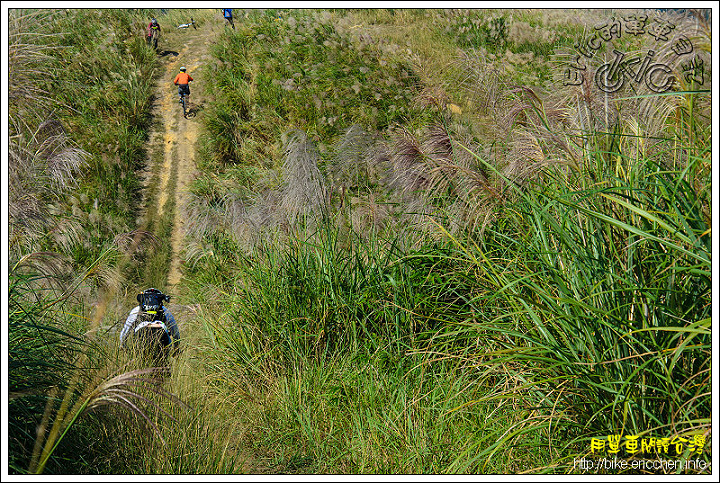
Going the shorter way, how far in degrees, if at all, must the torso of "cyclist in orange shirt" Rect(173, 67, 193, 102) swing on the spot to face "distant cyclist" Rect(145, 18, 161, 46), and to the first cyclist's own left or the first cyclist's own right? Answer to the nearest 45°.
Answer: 0° — they already face them

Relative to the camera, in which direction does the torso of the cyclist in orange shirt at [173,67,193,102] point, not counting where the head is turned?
away from the camera

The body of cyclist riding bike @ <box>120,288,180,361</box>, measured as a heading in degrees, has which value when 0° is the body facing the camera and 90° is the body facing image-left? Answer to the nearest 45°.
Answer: approximately 180°

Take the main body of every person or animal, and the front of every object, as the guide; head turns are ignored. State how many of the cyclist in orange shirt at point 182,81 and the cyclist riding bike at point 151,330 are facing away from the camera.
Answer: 2

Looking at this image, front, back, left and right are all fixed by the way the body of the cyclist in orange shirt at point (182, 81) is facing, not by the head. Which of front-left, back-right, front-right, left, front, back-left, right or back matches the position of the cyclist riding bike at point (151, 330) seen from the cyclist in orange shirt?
back
